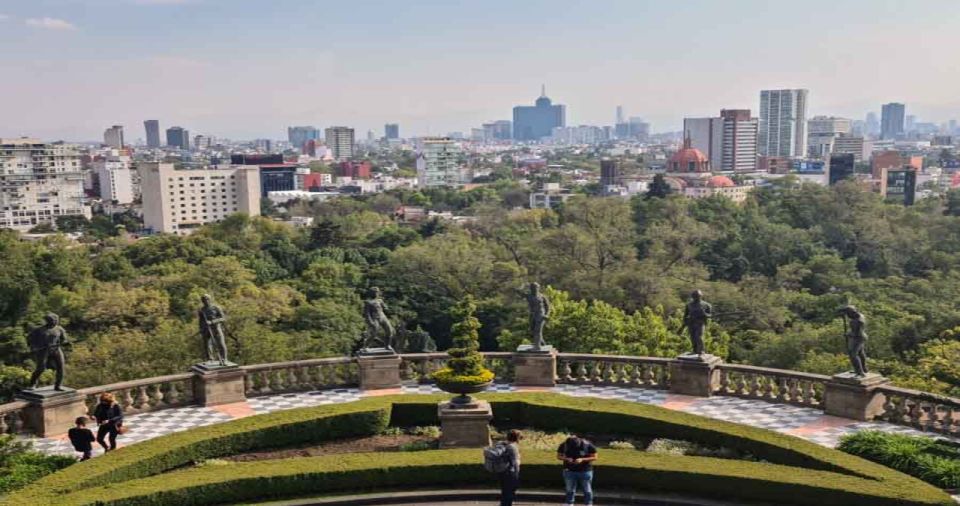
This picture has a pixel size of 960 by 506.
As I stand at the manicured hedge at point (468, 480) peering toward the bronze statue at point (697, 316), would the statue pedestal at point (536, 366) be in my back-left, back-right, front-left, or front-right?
front-left

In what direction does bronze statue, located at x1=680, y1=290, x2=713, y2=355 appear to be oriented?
toward the camera

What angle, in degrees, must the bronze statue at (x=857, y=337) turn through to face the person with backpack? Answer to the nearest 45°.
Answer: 0° — it already faces them

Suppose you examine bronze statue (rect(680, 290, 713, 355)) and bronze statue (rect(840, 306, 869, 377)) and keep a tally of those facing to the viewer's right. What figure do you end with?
0

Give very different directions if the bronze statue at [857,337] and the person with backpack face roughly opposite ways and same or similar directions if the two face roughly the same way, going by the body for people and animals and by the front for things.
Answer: very different directions

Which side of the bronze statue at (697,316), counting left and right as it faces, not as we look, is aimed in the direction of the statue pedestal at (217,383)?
right

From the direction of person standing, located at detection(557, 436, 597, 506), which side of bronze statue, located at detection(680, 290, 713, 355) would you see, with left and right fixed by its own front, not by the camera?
front

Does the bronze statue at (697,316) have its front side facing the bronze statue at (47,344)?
no

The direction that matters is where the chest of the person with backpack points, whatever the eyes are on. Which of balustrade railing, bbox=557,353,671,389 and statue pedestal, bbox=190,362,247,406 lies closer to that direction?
the balustrade railing

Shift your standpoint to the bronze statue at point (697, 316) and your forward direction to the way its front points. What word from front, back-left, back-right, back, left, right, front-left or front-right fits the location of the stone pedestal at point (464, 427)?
front-right

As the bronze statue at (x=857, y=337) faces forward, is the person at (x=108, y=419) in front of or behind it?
in front

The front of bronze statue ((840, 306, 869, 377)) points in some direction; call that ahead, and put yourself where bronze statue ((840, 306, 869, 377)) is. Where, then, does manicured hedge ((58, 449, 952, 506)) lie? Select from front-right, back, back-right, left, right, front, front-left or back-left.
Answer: front

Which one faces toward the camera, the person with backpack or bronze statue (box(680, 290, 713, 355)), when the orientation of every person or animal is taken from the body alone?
the bronze statue
